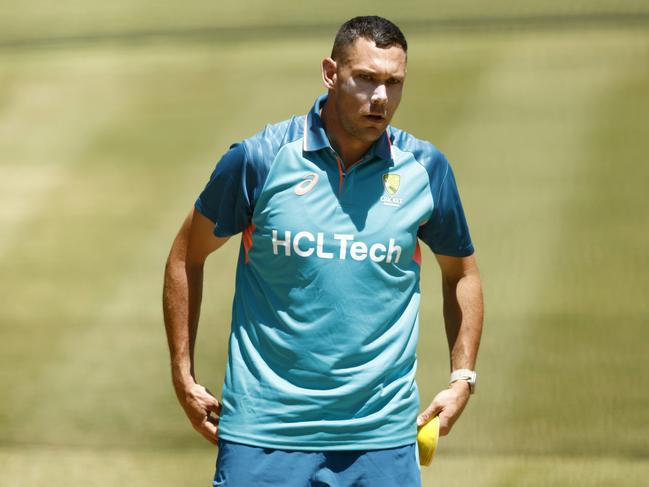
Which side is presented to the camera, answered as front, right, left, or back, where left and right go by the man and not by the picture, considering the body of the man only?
front

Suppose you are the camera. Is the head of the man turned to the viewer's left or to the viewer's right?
to the viewer's right
